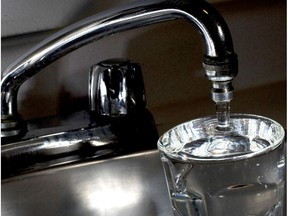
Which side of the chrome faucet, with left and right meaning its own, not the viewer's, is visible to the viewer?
right
